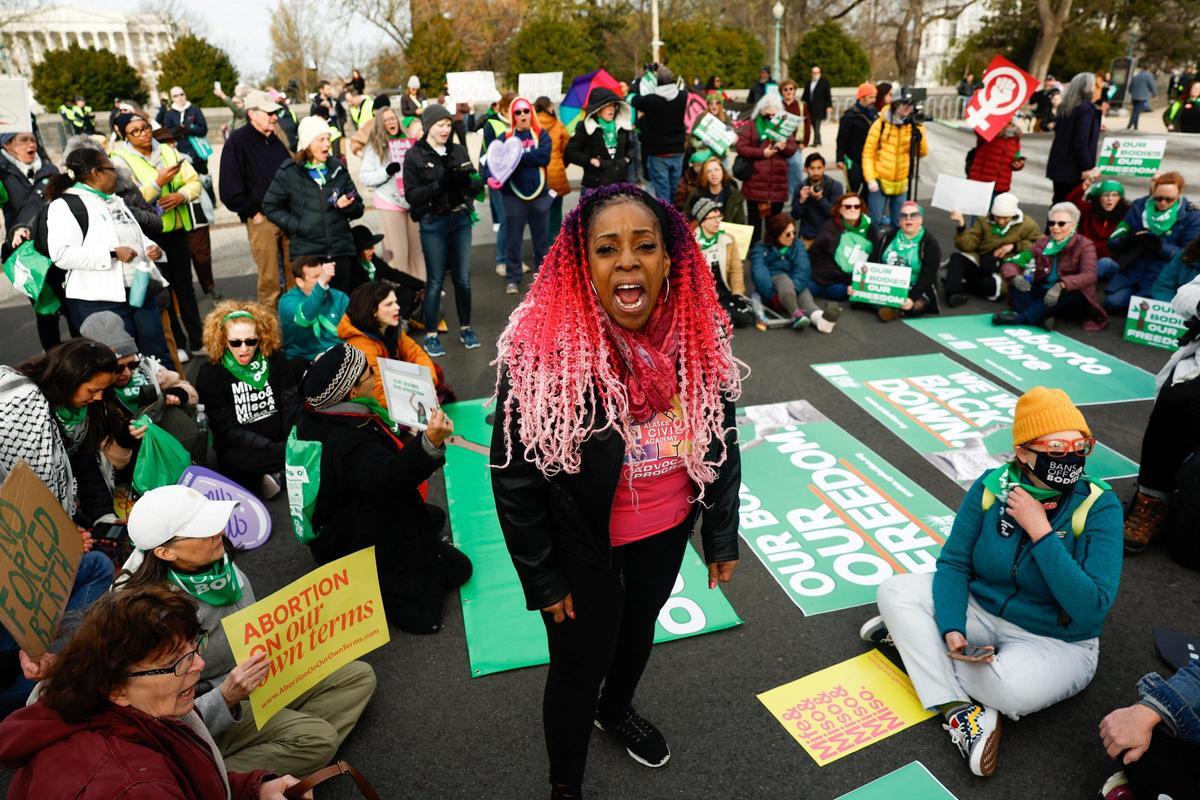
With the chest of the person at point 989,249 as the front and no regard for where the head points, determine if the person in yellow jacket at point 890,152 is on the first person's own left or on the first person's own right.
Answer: on the first person's own right

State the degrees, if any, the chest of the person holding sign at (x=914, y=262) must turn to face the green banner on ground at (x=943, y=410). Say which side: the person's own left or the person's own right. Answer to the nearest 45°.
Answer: approximately 45° to the person's own left

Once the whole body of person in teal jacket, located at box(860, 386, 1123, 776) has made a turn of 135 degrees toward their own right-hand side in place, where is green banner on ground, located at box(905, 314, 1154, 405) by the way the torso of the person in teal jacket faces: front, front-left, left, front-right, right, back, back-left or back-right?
front

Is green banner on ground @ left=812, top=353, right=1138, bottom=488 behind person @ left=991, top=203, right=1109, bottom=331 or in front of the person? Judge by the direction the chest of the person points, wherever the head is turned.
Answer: in front

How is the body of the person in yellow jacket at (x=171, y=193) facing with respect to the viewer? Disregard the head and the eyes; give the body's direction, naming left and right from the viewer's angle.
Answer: facing the viewer and to the right of the viewer

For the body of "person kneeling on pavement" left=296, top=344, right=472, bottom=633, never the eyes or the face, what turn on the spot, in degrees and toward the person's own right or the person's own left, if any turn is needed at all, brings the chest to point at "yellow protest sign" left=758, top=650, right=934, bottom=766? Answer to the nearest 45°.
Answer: approximately 45° to the person's own right

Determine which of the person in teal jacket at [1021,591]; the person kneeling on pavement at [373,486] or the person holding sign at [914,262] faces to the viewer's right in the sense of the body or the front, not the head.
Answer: the person kneeling on pavement

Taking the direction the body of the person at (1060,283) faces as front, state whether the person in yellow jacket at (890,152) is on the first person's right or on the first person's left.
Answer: on the first person's right

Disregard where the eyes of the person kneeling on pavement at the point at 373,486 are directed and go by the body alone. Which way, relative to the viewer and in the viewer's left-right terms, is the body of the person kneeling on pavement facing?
facing to the right of the viewer

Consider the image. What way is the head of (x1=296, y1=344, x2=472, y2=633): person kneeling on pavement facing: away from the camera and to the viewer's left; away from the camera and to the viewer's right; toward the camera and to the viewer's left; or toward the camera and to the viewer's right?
away from the camera and to the viewer's right
